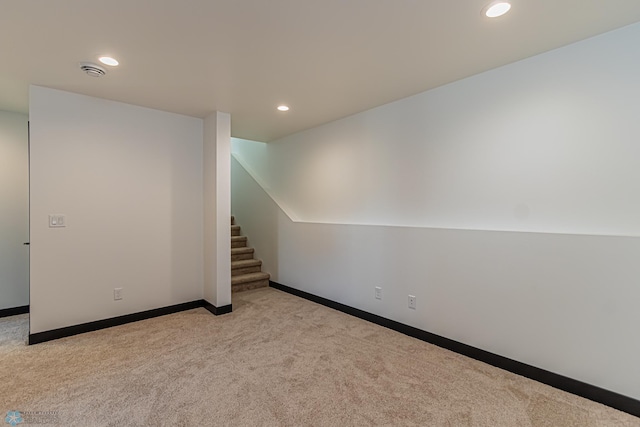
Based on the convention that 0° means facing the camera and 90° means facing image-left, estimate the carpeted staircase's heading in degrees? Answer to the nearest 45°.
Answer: approximately 315°
